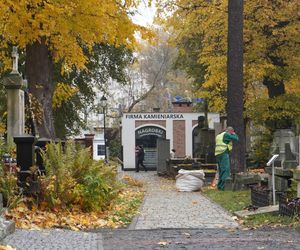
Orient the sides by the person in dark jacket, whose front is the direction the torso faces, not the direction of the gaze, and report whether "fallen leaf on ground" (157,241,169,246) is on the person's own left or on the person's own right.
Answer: on the person's own left

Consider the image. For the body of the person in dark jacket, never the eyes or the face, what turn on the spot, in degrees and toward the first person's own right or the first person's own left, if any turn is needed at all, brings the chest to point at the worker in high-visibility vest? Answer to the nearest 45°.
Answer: approximately 90° to the first person's own left

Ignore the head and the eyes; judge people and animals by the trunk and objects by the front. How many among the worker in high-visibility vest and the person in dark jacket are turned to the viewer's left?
1
